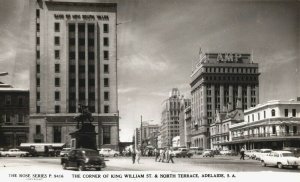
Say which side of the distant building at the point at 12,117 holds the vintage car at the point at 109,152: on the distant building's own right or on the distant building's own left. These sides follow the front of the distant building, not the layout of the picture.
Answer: on the distant building's own left

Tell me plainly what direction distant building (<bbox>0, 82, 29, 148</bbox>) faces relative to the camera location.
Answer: facing the viewer

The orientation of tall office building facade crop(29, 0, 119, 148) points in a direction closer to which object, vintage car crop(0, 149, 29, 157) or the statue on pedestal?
the statue on pedestal

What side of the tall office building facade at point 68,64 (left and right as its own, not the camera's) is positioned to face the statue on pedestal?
front

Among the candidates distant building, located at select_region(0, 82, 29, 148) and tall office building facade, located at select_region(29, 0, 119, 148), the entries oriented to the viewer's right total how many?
0

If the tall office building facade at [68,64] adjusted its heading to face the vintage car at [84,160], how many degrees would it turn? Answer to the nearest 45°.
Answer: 0° — it already faces it
